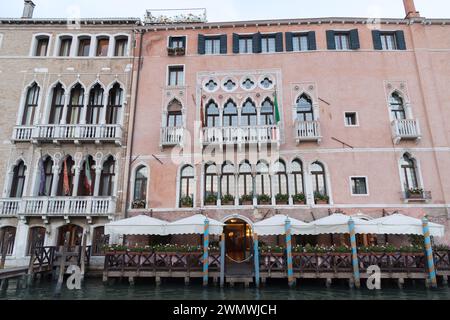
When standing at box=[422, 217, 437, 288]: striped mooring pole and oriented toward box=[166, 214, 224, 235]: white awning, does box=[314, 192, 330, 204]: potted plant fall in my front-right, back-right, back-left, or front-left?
front-right

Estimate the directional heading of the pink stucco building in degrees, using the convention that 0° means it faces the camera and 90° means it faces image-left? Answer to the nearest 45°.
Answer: approximately 0°

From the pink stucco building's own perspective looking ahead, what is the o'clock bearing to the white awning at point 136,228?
The white awning is roughly at 2 o'clock from the pink stucco building.
